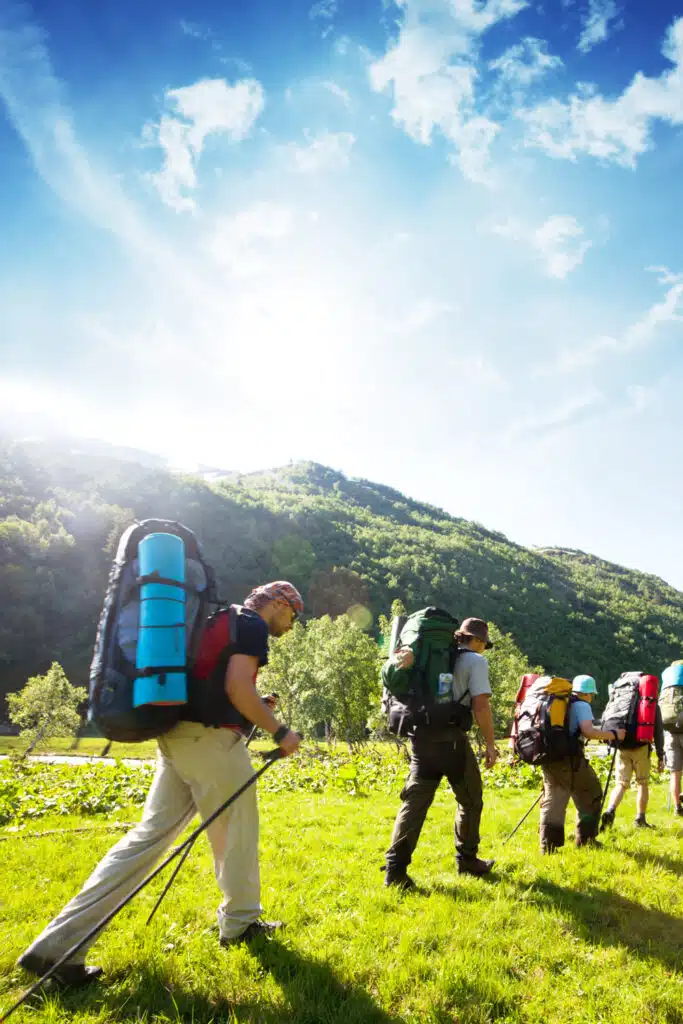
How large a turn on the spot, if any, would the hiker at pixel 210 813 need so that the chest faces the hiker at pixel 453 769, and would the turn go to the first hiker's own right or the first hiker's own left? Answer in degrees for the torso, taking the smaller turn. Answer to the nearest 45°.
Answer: approximately 45° to the first hiker's own left

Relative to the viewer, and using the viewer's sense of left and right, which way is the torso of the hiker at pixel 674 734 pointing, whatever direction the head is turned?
facing away from the viewer and to the right of the viewer

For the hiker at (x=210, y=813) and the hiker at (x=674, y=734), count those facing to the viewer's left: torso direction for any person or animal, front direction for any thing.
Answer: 0

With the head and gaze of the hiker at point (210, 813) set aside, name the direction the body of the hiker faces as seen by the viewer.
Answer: to the viewer's right

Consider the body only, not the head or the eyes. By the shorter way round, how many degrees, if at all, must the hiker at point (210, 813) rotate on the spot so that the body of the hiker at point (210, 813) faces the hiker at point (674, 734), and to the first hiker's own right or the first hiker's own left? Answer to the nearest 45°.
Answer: approximately 45° to the first hiker's own left

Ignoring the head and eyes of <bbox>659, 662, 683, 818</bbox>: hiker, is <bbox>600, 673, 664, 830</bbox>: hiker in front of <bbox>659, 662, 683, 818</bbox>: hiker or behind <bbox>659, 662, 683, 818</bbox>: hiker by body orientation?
behind
